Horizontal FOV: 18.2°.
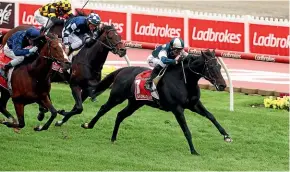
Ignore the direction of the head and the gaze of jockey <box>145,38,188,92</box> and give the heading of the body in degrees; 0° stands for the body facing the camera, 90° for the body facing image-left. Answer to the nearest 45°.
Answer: approximately 315°

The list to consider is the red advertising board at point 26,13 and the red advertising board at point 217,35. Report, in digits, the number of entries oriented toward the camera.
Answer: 2

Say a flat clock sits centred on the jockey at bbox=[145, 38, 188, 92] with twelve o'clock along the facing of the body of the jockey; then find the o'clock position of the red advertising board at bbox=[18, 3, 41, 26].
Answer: The red advertising board is roughly at 7 o'clock from the jockey.

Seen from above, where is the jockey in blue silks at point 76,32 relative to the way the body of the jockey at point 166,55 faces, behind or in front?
behind

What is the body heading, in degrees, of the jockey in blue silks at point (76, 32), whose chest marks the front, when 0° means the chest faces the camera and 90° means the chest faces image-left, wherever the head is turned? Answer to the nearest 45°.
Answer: approximately 315°

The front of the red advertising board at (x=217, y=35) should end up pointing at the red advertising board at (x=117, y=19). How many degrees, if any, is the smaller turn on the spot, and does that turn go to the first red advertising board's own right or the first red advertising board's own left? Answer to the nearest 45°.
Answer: approximately 135° to the first red advertising board's own right
